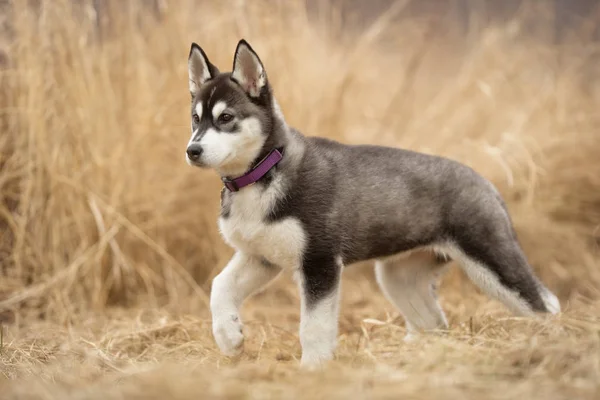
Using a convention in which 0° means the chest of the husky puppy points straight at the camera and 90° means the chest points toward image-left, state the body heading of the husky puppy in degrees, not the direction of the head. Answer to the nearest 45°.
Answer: approximately 45°
